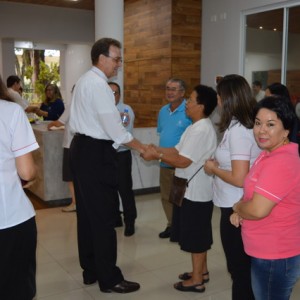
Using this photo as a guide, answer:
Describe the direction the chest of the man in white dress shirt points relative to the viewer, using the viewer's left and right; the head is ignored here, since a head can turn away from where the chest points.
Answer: facing to the right of the viewer

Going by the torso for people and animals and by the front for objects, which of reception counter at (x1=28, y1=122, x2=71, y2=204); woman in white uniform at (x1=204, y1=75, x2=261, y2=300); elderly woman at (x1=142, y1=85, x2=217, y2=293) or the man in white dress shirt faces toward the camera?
the reception counter

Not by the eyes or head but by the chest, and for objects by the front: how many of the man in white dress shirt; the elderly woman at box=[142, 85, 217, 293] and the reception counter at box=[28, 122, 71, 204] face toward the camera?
1

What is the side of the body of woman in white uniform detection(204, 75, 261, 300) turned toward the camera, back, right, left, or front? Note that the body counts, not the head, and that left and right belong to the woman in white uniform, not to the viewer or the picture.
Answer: left

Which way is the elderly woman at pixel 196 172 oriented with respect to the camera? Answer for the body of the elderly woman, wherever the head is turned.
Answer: to the viewer's left

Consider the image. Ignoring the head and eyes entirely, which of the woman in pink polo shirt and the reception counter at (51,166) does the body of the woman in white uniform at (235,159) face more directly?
the reception counter

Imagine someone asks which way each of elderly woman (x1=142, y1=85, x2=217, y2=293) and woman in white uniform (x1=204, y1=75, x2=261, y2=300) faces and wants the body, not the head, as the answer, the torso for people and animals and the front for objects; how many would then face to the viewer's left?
2

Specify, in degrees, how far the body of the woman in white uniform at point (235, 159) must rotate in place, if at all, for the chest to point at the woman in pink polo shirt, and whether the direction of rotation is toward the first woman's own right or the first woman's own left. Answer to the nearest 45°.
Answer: approximately 90° to the first woman's own left

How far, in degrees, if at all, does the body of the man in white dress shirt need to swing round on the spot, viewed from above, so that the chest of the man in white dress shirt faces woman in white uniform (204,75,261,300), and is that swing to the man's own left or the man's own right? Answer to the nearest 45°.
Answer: approximately 45° to the man's own right

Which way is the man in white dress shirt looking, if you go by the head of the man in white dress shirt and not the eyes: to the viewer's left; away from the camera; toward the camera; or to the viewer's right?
to the viewer's right

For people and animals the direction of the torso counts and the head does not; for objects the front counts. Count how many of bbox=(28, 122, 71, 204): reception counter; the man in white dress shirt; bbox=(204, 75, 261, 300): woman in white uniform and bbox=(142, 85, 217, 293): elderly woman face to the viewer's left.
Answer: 2

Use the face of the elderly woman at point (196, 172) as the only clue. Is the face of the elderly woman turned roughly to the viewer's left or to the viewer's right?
to the viewer's left

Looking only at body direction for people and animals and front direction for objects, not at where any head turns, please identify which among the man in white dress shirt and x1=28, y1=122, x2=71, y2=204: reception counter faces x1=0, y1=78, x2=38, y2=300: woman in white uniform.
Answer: the reception counter

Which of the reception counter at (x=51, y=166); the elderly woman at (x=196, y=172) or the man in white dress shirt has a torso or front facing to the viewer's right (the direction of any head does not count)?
the man in white dress shirt
